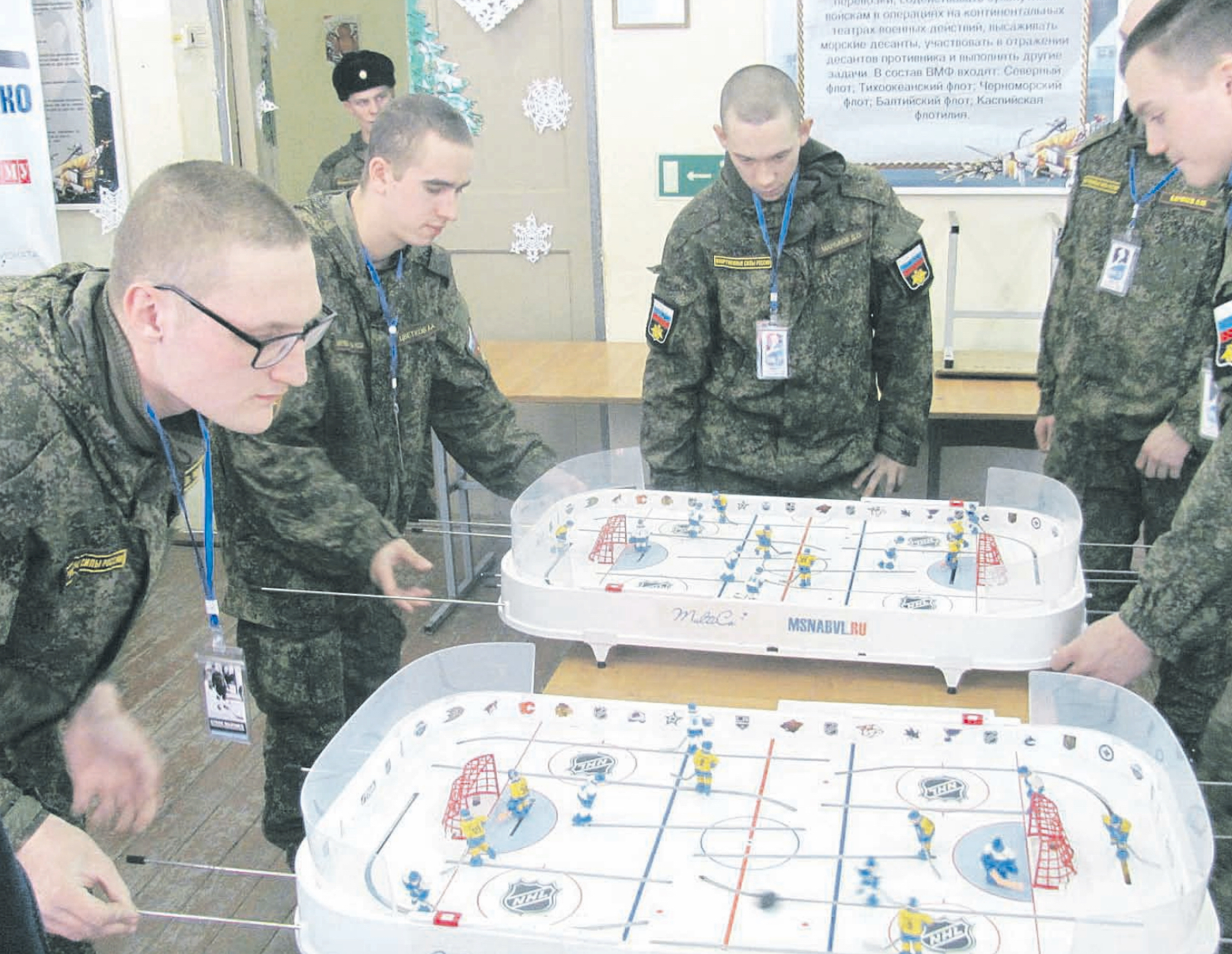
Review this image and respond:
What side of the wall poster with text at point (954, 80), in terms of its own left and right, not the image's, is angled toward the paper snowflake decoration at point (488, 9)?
right

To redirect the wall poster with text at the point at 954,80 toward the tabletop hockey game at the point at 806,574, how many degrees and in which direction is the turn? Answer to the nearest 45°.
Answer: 0° — it already faces it

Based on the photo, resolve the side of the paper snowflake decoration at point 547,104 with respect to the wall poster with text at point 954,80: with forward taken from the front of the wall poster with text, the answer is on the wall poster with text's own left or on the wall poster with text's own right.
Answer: on the wall poster with text's own right

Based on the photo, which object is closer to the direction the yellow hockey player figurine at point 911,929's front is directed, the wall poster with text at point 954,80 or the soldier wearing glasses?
the wall poster with text

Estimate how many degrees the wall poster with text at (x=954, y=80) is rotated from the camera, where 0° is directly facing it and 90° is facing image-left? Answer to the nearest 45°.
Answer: approximately 0°

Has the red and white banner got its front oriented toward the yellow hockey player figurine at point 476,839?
yes
